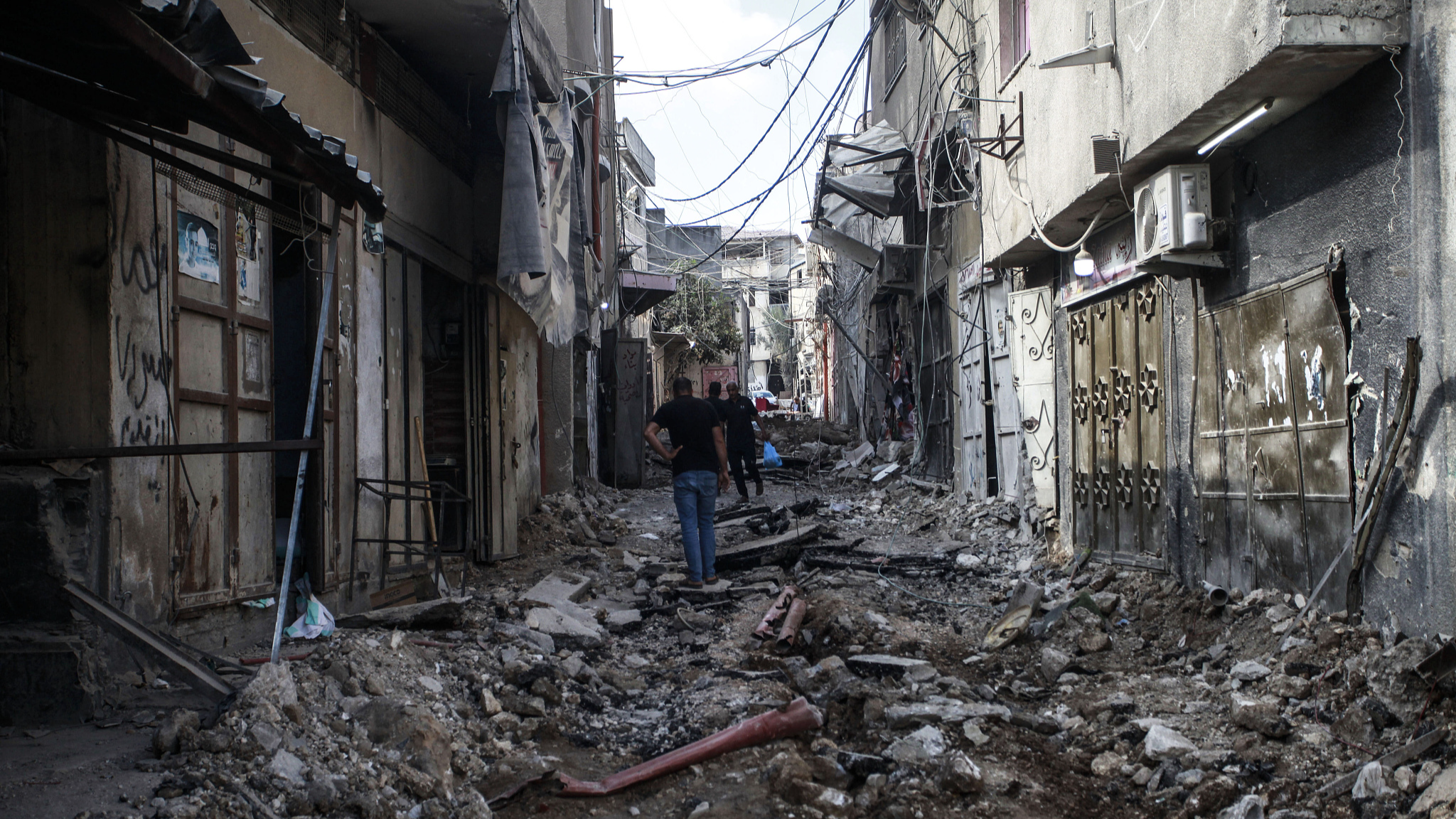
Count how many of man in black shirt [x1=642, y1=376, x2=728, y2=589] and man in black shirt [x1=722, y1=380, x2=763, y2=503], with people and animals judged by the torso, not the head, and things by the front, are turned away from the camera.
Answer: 1

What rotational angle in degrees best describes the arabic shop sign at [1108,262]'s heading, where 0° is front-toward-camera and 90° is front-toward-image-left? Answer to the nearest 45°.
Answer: approximately 45°

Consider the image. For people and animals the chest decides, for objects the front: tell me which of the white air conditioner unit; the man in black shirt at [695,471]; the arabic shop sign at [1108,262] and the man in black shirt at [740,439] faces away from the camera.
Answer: the man in black shirt at [695,471]

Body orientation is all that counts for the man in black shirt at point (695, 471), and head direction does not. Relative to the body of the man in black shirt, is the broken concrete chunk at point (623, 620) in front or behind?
behind

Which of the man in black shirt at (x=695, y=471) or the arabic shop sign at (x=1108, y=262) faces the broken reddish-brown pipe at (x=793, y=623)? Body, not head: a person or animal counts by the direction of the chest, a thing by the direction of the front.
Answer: the arabic shop sign

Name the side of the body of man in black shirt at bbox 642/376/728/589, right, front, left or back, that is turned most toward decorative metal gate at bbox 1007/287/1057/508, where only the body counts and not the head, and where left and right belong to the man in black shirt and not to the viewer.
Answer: right

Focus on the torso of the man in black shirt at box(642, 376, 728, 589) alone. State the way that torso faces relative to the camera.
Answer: away from the camera

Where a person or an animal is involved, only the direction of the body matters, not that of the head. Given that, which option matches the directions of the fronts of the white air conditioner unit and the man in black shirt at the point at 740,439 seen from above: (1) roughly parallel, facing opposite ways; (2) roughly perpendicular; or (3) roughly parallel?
roughly perpendicular

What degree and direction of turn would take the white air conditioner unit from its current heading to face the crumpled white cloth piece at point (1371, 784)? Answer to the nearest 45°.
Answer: approximately 45° to its left

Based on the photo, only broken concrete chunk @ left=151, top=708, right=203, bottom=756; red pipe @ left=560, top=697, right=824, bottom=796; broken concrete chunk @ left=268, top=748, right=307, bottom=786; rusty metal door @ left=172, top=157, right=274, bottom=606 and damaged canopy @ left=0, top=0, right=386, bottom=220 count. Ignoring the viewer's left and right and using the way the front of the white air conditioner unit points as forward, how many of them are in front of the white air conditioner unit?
5

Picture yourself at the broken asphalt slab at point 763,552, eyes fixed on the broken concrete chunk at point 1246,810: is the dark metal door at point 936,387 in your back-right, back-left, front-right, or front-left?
back-left

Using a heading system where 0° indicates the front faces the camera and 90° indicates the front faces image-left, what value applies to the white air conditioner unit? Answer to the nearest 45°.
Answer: approximately 45°

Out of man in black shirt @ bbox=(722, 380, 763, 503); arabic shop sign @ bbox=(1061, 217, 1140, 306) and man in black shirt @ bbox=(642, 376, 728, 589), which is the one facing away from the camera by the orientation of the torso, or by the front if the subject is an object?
man in black shirt @ bbox=(642, 376, 728, 589)

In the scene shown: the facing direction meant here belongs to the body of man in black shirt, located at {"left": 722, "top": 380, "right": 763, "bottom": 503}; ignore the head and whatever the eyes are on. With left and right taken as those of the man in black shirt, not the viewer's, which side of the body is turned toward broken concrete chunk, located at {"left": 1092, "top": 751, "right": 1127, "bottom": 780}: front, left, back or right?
front
